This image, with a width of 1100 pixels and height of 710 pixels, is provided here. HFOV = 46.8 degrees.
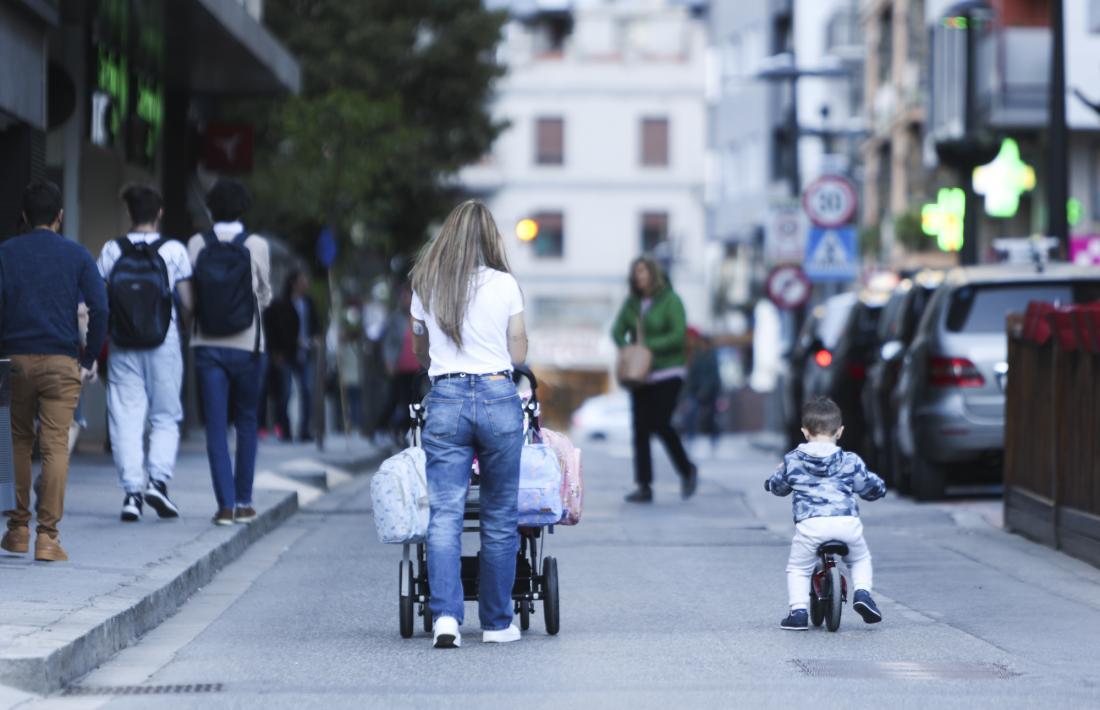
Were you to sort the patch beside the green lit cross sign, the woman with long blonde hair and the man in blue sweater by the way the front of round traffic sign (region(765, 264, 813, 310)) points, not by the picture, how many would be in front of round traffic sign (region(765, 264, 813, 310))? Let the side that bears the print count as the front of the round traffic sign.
2

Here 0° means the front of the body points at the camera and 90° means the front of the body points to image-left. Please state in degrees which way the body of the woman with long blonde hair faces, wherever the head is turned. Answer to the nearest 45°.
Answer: approximately 180°

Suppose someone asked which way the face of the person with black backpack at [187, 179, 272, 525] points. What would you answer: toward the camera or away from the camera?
away from the camera

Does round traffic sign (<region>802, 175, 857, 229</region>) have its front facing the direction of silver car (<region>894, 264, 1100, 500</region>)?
yes

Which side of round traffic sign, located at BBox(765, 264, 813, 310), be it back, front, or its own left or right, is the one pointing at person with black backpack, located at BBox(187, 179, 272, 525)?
front

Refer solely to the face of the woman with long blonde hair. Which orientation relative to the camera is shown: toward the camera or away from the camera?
away from the camera

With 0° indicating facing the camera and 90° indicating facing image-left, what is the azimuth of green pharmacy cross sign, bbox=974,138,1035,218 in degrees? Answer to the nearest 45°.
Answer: approximately 0°

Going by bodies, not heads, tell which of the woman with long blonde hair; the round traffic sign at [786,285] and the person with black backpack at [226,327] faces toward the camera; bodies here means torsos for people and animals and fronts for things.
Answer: the round traffic sign

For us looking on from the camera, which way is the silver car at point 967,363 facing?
facing away from the viewer

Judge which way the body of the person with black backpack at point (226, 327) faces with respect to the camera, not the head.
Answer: away from the camera

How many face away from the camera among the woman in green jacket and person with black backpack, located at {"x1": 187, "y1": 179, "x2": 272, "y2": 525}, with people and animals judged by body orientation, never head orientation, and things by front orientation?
1
